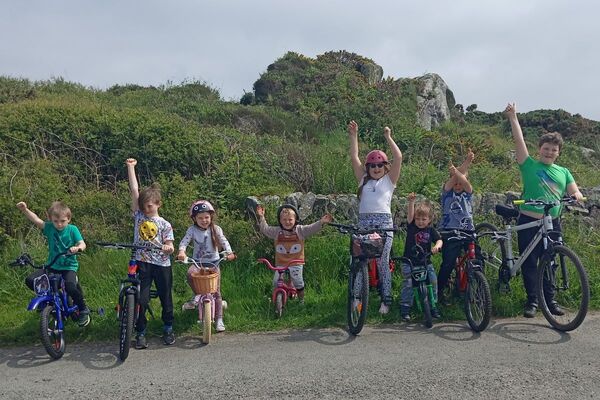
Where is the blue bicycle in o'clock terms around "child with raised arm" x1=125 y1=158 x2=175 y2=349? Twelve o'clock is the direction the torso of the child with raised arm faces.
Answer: The blue bicycle is roughly at 3 o'clock from the child with raised arm.

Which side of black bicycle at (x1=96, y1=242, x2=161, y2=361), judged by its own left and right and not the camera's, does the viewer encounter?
front

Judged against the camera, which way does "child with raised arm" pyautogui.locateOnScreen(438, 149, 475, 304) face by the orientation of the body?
toward the camera

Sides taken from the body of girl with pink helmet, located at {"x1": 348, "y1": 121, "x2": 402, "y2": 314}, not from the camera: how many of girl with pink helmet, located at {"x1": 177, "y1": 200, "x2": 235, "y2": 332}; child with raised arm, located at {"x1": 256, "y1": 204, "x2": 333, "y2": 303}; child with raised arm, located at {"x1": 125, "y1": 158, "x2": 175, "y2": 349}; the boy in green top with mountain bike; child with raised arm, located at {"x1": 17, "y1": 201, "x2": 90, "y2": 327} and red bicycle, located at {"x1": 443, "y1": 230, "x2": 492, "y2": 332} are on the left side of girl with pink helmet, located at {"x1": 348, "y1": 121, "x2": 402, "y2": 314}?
2

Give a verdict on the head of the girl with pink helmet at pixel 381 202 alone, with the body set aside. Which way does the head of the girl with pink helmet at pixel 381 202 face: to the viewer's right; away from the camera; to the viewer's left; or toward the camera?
toward the camera

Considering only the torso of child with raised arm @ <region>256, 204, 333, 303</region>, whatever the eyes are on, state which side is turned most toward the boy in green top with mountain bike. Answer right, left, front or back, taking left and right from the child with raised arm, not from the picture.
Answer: left

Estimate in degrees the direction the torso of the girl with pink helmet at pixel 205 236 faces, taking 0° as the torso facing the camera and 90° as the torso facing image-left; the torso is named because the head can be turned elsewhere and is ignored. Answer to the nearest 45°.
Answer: approximately 0°

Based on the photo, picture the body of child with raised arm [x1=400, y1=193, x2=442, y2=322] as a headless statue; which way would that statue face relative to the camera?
toward the camera

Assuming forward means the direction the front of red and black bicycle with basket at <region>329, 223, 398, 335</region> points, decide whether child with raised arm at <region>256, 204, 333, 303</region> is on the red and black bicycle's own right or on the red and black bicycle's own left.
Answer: on the red and black bicycle's own right

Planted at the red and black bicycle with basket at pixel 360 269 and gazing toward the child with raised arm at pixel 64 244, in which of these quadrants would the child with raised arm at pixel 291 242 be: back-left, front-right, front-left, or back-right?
front-right

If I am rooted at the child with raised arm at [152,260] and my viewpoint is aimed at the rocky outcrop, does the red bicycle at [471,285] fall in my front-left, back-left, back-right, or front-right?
front-right

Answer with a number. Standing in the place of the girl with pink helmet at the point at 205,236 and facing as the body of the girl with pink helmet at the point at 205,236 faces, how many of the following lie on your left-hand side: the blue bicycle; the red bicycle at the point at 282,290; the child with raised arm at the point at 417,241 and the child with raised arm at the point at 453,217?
3

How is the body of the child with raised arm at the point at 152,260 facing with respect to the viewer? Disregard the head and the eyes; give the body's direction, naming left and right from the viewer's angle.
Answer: facing the viewer

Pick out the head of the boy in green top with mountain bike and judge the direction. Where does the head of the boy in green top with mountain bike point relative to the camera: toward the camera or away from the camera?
toward the camera
